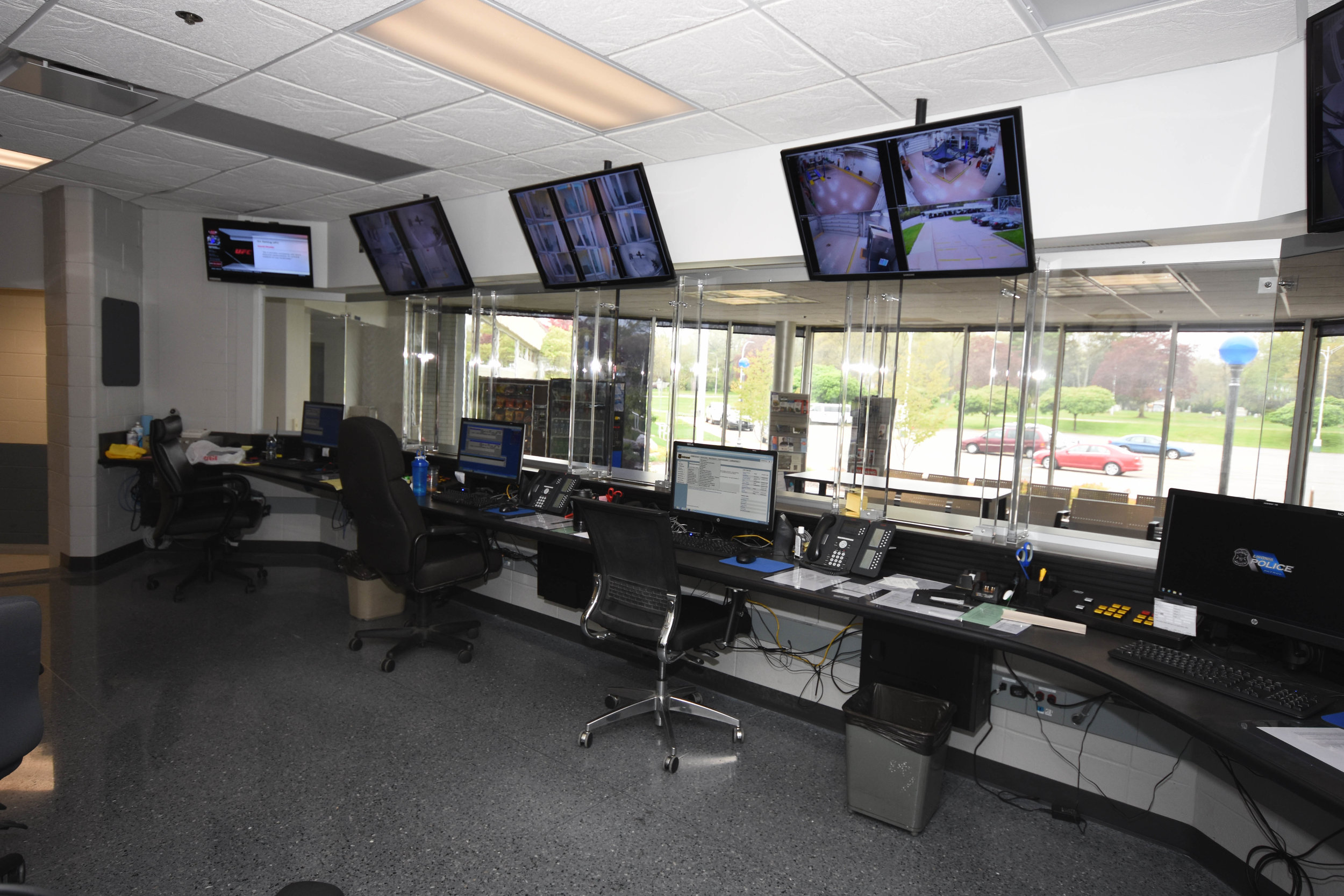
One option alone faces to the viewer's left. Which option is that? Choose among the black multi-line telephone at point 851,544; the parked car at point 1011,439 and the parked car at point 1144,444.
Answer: the parked car at point 1011,439

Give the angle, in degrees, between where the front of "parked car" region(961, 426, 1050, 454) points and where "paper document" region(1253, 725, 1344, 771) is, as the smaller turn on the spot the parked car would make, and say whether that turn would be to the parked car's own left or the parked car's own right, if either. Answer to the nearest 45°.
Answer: approximately 135° to the parked car's own left

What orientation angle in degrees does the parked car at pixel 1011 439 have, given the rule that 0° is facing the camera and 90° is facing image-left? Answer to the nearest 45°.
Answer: approximately 90°

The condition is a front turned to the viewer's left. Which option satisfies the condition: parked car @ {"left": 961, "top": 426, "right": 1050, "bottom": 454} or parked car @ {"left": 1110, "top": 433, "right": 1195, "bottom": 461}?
parked car @ {"left": 961, "top": 426, "right": 1050, "bottom": 454}

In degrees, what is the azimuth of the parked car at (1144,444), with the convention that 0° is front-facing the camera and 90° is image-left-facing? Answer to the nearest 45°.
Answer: approximately 270°
